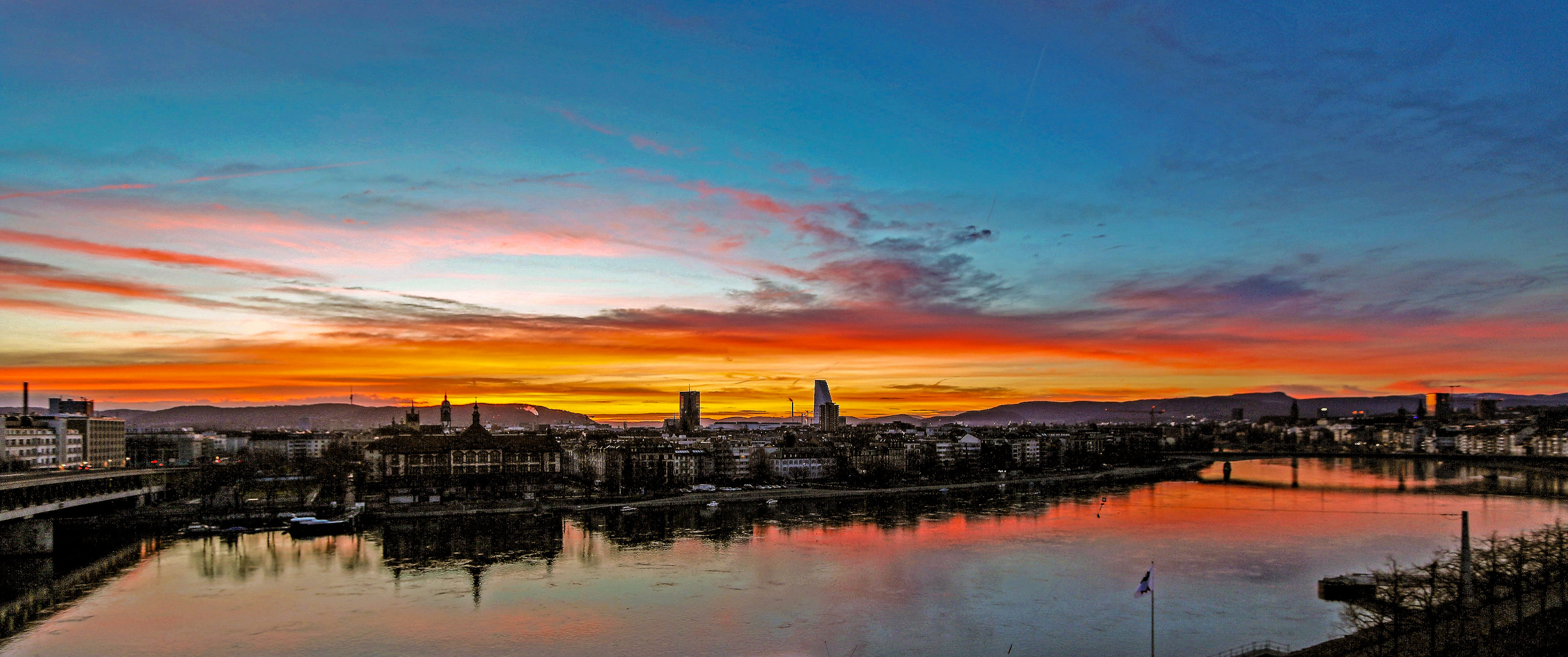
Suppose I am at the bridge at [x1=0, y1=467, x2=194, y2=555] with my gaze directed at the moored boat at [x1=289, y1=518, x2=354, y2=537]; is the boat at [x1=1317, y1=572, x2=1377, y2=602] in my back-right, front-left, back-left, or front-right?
front-right
